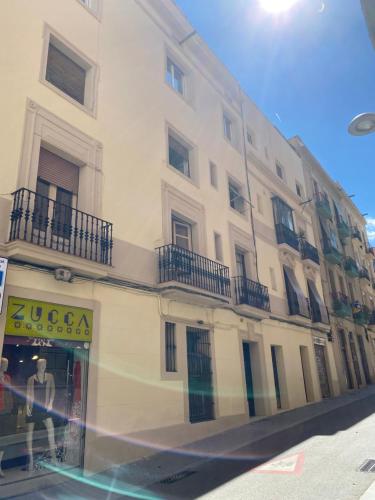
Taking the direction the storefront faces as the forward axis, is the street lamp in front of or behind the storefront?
in front

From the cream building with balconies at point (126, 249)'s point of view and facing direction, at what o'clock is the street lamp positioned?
The street lamp is roughly at 12 o'clock from the cream building with balconies.

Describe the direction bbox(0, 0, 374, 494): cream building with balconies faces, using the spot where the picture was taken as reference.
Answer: facing the viewer and to the right of the viewer
